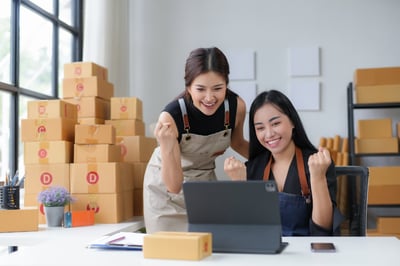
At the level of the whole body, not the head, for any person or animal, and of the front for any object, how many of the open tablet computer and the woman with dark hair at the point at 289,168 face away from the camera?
1

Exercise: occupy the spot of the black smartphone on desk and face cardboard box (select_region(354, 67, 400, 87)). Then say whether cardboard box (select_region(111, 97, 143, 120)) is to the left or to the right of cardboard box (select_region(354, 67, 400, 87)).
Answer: left

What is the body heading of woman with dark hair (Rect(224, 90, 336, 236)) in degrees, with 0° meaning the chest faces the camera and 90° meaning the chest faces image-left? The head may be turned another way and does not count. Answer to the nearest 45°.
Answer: approximately 45°

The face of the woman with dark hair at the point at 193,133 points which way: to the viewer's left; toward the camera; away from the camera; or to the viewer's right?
toward the camera

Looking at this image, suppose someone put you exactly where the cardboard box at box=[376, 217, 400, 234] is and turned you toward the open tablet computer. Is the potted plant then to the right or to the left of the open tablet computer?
right

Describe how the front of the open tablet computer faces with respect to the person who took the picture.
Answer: facing away from the viewer

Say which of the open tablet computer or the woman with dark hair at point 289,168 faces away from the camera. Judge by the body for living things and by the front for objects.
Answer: the open tablet computer

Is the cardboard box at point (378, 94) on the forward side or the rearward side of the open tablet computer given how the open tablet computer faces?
on the forward side

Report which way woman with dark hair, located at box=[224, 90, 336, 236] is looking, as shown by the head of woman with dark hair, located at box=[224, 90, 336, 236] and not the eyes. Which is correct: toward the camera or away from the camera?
toward the camera

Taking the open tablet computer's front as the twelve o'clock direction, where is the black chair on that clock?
The black chair is roughly at 1 o'clock from the open tablet computer.
